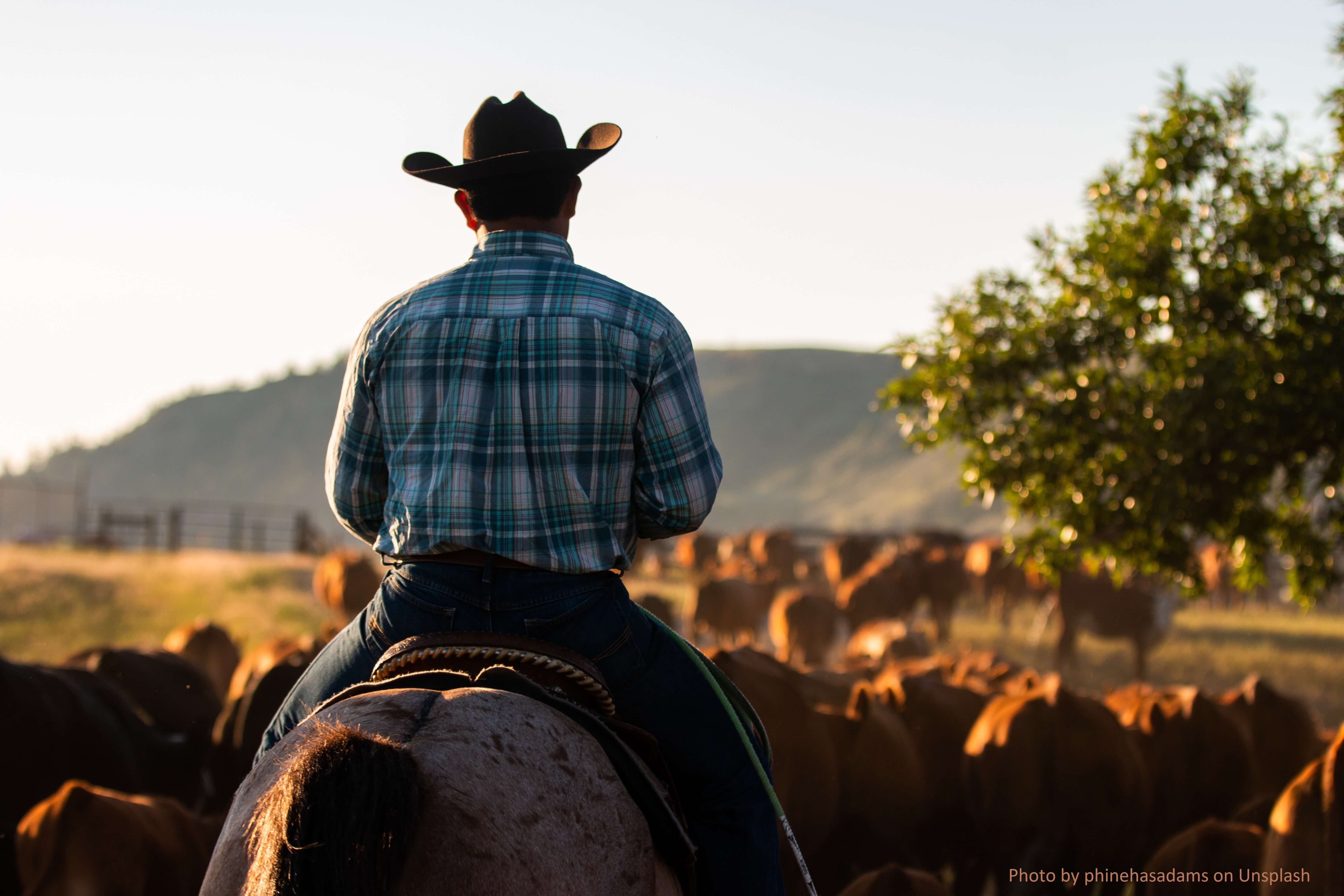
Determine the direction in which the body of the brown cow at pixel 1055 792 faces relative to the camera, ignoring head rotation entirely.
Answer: away from the camera

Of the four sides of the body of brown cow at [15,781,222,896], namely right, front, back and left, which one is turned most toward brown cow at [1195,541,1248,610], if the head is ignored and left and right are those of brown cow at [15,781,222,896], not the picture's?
front

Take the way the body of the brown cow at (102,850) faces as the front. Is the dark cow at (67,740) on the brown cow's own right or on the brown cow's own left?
on the brown cow's own left

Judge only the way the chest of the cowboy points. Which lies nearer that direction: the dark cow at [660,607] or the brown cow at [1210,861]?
the dark cow

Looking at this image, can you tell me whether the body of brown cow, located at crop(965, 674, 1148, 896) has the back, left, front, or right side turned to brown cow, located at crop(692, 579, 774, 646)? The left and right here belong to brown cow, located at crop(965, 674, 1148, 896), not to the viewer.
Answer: front

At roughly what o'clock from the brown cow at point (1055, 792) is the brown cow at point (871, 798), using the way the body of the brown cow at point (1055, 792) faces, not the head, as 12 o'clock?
the brown cow at point (871, 798) is roughly at 8 o'clock from the brown cow at point (1055, 792).

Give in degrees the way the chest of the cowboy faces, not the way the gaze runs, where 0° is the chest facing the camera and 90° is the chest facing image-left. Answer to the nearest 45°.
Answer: approximately 180°

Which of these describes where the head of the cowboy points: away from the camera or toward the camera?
away from the camera

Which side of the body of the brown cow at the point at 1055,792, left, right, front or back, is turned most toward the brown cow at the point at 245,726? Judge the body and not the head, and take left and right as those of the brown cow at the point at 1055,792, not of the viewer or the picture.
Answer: left
